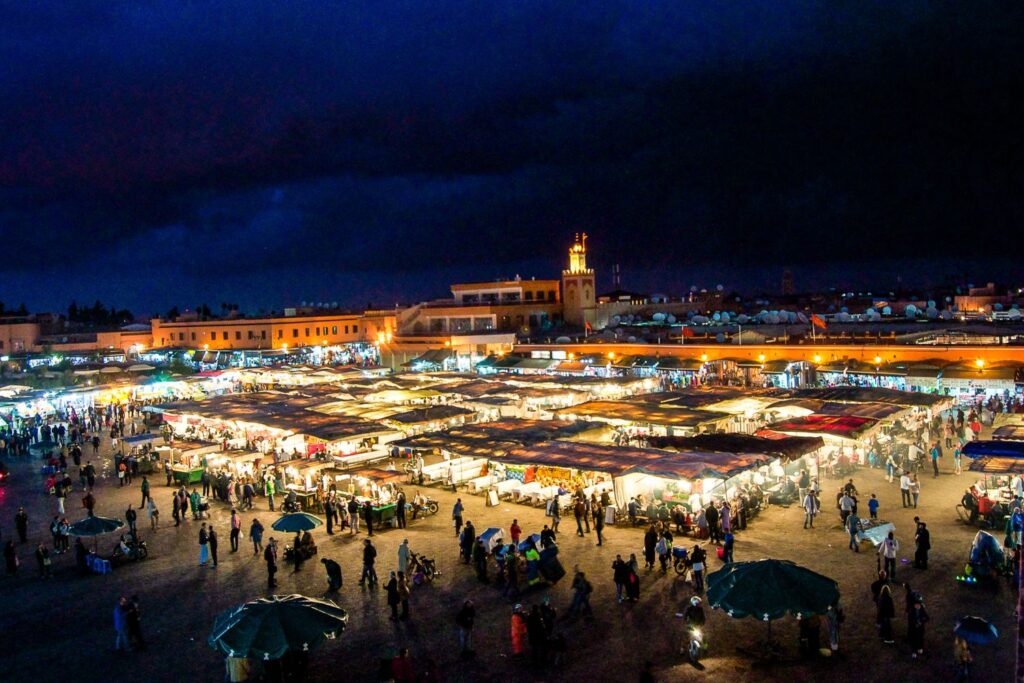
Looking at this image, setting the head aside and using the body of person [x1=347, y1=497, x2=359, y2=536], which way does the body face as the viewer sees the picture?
away from the camera

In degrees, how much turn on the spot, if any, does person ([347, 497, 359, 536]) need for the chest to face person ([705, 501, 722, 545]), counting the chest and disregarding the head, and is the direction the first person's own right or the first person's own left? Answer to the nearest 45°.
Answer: approximately 135° to the first person's own right

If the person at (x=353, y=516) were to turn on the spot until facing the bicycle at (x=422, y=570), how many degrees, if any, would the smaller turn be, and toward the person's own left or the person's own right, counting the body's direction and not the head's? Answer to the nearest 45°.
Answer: approximately 180°
